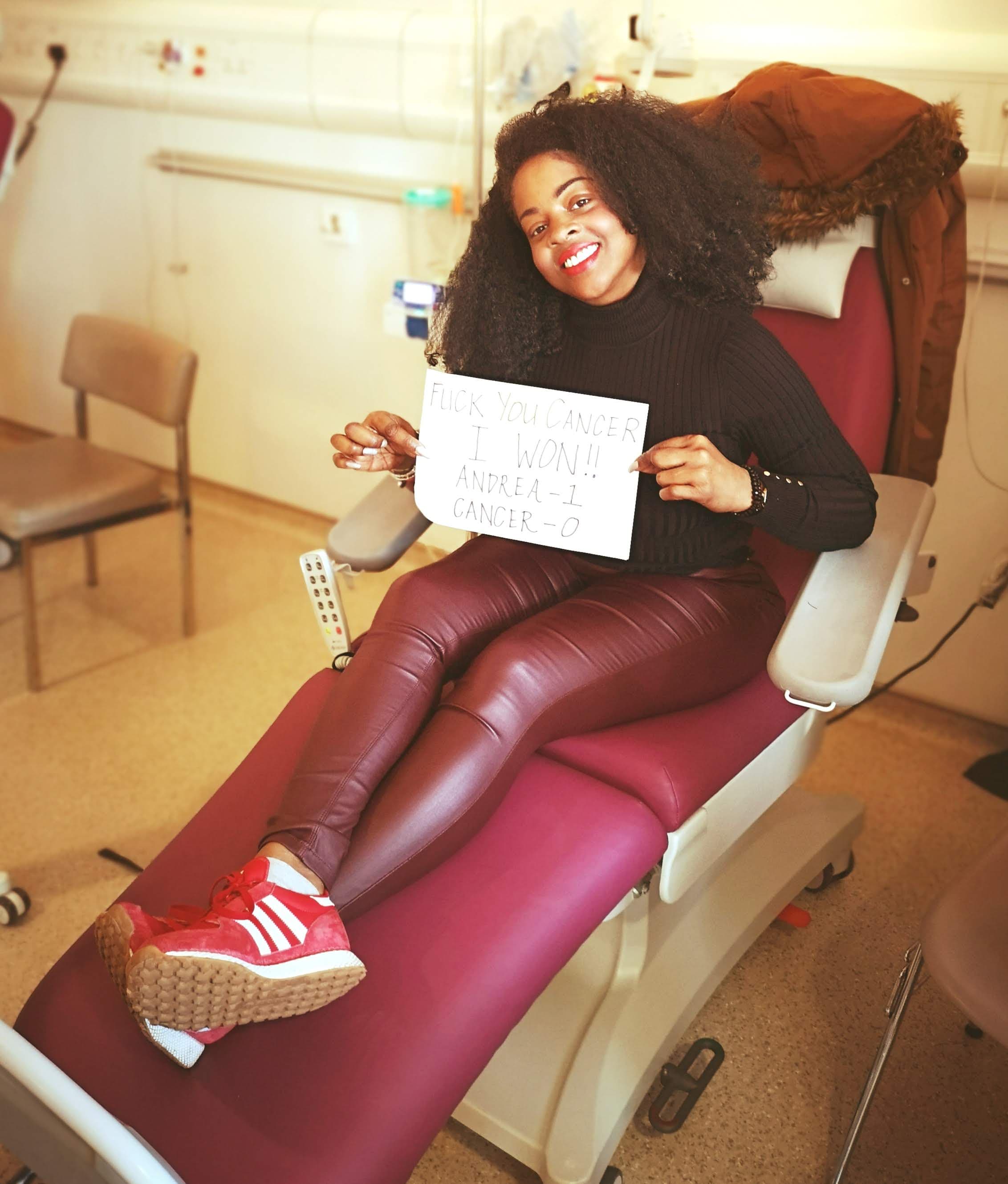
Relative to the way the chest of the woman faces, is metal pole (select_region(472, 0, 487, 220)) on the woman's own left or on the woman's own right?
on the woman's own right

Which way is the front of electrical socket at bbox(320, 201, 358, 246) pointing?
toward the camera

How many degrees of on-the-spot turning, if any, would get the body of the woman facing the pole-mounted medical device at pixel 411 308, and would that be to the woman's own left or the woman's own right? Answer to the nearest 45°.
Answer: approximately 135° to the woman's own right

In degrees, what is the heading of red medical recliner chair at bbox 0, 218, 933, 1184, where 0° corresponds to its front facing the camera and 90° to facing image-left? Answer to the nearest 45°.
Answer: approximately 45°

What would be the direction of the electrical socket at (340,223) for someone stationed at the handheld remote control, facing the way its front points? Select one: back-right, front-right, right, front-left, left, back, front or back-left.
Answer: back

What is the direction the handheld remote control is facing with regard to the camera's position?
facing the viewer

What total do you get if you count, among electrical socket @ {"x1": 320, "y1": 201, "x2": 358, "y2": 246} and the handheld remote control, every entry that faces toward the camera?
2

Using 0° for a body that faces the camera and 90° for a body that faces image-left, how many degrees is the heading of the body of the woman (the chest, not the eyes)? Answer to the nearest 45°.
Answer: approximately 45°

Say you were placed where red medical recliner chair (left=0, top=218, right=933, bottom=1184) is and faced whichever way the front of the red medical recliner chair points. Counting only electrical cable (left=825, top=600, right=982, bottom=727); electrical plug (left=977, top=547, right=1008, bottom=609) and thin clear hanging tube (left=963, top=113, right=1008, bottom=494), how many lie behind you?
3

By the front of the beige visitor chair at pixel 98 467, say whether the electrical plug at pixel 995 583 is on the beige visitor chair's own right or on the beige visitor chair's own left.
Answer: on the beige visitor chair's own left

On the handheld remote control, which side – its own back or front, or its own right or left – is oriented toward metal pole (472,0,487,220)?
back
